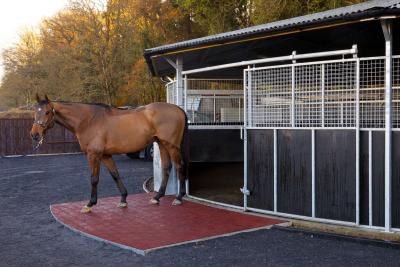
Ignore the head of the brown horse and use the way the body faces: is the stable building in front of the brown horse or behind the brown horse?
behind

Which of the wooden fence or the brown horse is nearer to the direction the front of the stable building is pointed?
the brown horse

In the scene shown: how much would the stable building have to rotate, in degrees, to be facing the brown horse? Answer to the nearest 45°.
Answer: approximately 45° to its right

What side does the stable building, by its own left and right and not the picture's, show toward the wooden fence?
right

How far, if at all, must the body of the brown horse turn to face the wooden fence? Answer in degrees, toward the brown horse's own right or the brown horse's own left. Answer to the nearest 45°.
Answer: approximately 90° to the brown horse's own right

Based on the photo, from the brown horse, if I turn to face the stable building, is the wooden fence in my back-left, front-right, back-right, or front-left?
back-left

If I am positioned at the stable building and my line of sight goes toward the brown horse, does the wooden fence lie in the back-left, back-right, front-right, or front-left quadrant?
front-right

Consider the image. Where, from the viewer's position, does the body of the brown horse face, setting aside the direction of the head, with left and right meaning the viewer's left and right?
facing to the left of the viewer

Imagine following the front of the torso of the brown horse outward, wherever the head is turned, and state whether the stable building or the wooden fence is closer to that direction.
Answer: the wooden fence

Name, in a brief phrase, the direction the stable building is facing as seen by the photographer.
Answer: facing the viewer and to the left of the viewer
